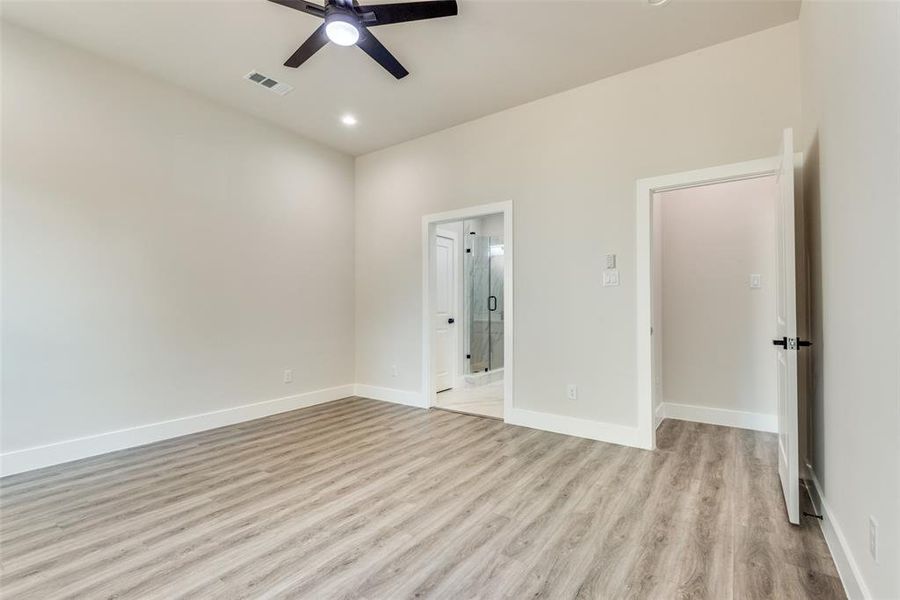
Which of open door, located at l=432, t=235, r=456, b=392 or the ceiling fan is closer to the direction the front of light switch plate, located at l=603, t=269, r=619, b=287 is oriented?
the ceiling fan

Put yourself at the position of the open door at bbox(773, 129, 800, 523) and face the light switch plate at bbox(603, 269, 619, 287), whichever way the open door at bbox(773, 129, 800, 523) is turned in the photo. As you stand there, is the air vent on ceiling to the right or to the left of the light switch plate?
left

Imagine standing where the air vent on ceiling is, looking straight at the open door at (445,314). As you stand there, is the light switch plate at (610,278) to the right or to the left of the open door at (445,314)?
right

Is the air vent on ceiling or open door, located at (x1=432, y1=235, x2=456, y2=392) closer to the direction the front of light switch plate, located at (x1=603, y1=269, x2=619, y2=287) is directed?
the air vent on ceiling

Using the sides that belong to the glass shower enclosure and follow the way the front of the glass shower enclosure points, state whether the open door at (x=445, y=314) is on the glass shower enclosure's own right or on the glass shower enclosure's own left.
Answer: on the glass shower enclosure's own right

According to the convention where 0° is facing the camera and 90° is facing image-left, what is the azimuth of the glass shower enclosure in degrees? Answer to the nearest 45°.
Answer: approximately 315°

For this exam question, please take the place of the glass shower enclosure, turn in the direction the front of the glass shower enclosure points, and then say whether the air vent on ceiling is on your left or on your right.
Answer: on your right

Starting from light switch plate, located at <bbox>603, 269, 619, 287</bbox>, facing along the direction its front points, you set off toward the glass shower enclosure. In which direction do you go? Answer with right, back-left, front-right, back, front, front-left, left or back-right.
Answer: back-right

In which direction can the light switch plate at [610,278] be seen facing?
toward the camera

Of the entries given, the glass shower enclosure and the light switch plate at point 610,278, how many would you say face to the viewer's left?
0

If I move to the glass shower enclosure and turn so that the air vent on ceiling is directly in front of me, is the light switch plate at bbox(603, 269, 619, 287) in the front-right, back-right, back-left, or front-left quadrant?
front-left

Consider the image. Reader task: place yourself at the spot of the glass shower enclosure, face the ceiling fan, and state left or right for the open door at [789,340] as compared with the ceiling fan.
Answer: left

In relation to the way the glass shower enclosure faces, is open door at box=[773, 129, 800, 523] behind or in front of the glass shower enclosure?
in front

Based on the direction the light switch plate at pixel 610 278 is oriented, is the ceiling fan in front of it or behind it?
in front
